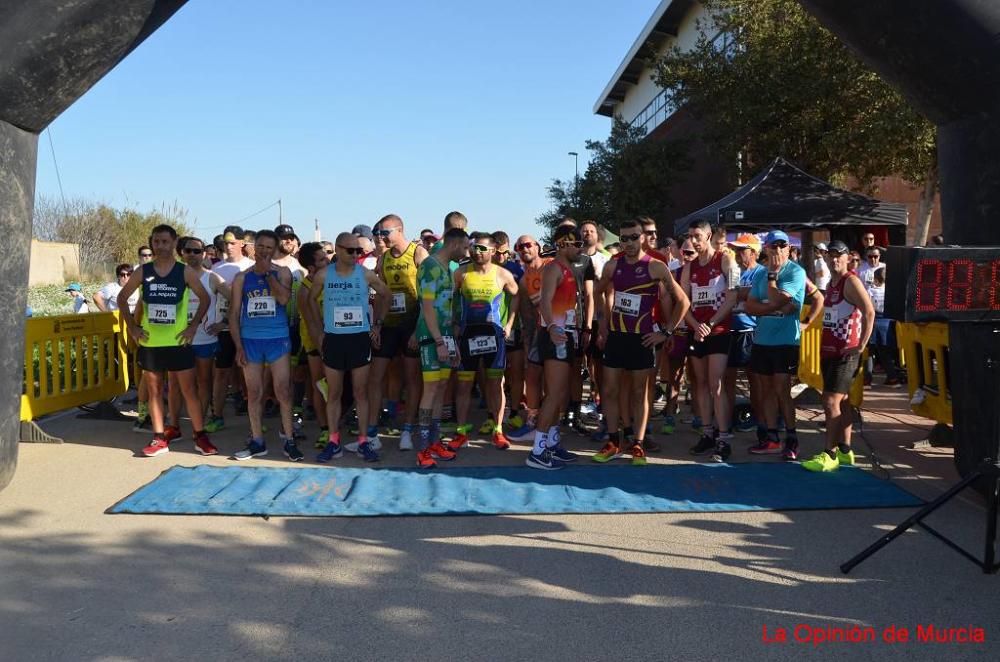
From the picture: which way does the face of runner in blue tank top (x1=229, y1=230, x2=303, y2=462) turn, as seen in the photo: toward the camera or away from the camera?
toward the camera

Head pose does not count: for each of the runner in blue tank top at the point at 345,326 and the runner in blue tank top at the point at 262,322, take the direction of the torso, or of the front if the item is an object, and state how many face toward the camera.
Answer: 2

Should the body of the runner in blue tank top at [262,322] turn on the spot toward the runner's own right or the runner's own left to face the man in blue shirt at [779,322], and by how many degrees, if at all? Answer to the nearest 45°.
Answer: approximately 90° to the runner's own left

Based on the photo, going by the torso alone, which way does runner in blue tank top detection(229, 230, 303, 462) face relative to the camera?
toward the camera

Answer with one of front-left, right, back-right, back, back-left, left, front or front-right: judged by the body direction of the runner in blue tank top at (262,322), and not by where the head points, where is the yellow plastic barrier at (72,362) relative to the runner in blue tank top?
back-right

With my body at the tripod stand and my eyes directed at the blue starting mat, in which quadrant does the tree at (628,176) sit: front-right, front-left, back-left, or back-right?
front-right

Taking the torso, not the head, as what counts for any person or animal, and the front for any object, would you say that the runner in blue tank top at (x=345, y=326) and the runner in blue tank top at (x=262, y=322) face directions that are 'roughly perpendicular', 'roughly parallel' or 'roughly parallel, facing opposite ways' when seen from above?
roughly parallel

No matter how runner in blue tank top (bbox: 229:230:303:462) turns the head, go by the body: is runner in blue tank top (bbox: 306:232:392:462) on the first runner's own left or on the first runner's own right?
on the first runner's own left

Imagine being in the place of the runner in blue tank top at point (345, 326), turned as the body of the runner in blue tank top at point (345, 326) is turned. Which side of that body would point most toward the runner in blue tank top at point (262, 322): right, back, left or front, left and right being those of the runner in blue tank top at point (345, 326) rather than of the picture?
right

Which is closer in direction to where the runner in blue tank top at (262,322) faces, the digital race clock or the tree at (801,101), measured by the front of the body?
the digital race clock

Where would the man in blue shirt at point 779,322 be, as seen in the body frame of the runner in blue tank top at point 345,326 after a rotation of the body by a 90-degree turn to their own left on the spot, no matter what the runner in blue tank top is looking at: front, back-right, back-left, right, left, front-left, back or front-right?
front

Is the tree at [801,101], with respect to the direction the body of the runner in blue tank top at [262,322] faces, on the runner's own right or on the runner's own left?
on the runner's own left

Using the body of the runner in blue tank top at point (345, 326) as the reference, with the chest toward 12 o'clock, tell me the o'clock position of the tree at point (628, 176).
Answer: The tree is roughly at 7 o'clock from the runner in blue tank top.

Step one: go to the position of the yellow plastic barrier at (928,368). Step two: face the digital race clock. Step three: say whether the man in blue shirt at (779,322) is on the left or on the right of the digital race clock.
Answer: right

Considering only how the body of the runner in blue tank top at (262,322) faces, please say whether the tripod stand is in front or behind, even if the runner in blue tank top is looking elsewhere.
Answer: in front

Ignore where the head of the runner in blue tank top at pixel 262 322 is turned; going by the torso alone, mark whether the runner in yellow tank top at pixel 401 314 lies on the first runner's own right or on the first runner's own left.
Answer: on the first runner's own left

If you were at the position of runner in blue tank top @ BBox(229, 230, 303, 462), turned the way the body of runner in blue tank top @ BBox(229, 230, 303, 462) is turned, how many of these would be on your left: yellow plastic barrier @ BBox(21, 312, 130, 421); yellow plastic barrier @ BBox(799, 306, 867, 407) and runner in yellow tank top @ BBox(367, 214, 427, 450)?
2
